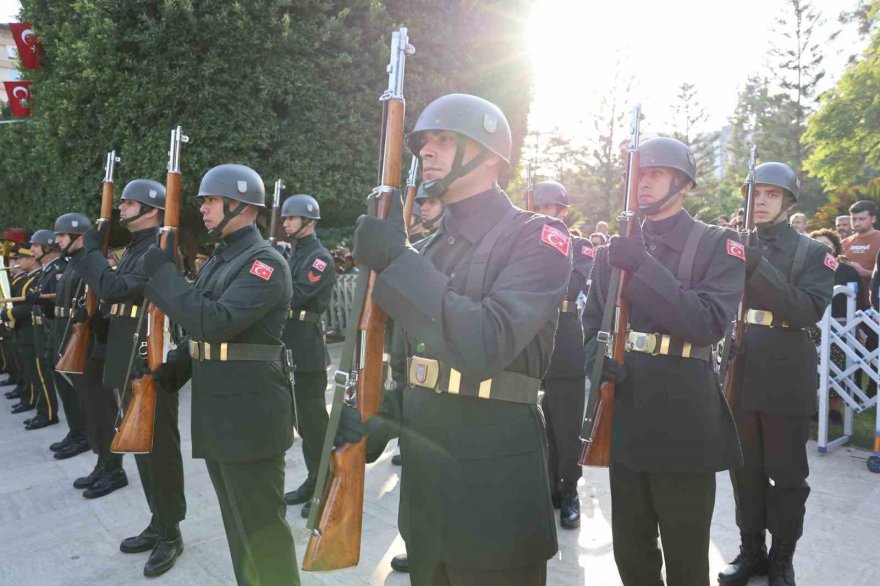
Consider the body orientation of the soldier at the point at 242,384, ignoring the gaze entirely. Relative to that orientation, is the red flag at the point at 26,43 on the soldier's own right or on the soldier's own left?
on the soldier's own right

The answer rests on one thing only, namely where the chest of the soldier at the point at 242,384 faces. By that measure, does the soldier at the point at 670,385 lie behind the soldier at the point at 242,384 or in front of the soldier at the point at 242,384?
behind

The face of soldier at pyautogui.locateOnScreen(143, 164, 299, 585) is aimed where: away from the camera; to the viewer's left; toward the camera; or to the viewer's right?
to the viewer's left

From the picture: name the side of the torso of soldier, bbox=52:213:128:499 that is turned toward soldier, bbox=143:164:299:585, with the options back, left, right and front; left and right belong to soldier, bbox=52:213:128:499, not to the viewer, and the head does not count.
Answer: left

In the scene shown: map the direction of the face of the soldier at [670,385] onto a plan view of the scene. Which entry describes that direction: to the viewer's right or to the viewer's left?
to the viewer's left

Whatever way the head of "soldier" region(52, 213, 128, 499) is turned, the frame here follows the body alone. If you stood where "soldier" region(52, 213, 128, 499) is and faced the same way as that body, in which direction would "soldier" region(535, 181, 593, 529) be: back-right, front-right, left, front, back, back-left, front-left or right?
back-left

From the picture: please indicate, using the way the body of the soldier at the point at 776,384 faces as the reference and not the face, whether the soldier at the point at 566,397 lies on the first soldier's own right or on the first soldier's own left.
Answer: on the first soldier's own right

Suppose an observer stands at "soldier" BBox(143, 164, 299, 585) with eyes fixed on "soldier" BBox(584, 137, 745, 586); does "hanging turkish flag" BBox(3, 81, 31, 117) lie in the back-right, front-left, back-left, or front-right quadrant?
back-left

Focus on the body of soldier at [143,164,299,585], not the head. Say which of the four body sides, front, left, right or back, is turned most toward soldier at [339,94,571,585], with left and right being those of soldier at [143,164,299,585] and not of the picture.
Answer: left

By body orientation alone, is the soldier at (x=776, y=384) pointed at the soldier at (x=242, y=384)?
yes

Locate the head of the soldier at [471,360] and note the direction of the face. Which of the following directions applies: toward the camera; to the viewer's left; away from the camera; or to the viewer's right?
to the viewer's left

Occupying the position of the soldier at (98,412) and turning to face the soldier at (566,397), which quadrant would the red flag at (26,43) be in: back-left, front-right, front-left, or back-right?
back-left

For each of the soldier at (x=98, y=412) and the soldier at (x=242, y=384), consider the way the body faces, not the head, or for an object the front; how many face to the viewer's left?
2

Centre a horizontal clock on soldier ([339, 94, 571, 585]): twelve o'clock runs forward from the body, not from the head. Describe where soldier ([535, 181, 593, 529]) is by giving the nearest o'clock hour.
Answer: soldier ([535, 181, 593, 529]) is roughly at 5 o'clock from soldier ([339, 94, 571, 585]).

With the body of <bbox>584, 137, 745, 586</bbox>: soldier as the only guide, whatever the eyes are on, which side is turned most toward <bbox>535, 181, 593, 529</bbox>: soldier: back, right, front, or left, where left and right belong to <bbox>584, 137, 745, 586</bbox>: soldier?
right

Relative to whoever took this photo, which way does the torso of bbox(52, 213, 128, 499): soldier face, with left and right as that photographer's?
facing to the left of the viewer
